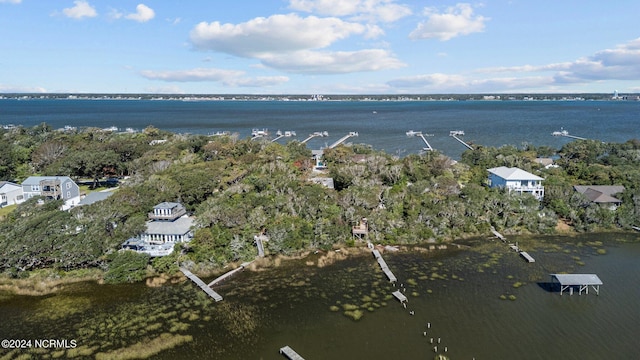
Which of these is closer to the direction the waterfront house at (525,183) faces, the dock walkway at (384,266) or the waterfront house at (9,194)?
the dock walkway

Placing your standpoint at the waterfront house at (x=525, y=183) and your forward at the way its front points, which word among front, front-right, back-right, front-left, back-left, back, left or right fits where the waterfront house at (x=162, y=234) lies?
front-right

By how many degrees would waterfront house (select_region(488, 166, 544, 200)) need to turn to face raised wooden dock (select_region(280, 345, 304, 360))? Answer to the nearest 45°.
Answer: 0° — it already faces it

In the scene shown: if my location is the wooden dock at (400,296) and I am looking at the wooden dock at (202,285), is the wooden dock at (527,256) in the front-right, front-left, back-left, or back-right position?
back-right

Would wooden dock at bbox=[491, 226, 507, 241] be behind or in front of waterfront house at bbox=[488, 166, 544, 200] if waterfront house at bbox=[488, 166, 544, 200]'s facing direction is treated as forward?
in front

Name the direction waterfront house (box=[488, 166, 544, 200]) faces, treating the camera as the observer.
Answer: facing the viewer

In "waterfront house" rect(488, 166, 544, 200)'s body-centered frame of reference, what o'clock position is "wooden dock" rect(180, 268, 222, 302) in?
The wooden dock is roughly at 1 o'clock from the waterfront house.

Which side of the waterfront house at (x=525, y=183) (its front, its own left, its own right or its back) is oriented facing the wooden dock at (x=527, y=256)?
front

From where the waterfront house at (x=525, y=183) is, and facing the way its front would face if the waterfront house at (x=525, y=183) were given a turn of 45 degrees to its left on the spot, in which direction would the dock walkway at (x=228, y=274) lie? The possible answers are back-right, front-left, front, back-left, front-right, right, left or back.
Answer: right

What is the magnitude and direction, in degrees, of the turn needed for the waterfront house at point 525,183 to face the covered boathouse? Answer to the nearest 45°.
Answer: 0° — it already faces it

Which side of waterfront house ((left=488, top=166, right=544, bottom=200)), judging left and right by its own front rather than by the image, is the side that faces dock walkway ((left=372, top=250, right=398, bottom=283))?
front
